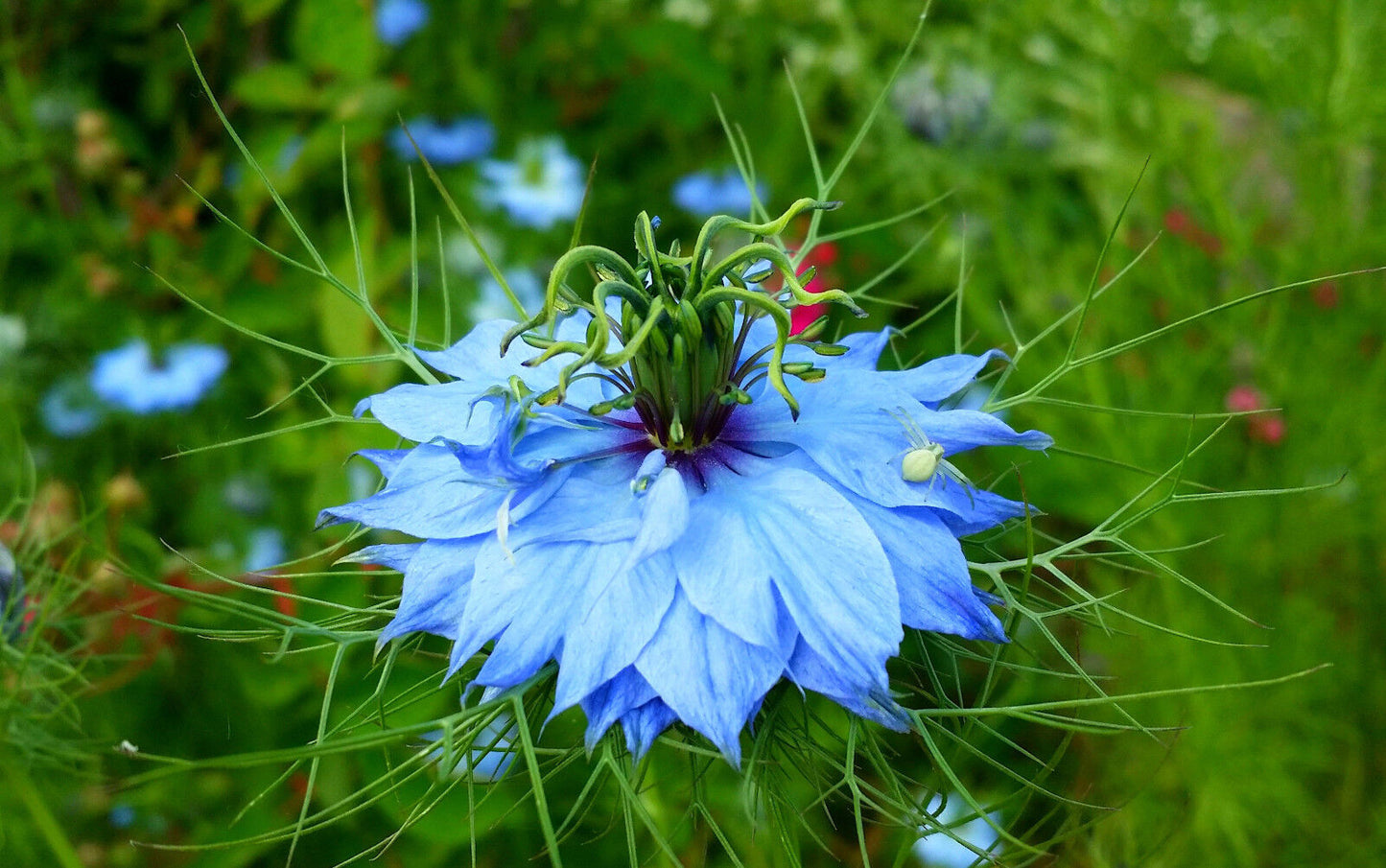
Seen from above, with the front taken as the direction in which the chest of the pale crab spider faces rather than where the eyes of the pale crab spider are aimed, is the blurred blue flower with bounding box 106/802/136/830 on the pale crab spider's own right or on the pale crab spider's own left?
on the pale crab spider's own left

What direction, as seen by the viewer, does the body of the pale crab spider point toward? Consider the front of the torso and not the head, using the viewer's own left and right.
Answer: facing away from the viewer and to the right of the viewer

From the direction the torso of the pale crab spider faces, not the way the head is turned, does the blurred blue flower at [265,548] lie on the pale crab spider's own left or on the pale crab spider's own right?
on the pale crab spider's own left

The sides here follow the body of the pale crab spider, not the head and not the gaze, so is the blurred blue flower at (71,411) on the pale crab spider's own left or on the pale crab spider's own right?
on the pale crab spider's own left
